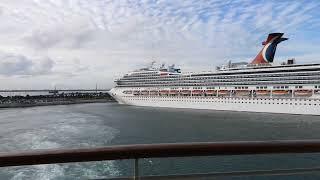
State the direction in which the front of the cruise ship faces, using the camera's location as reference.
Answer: facing away from the viewer and to the left of the viewer
